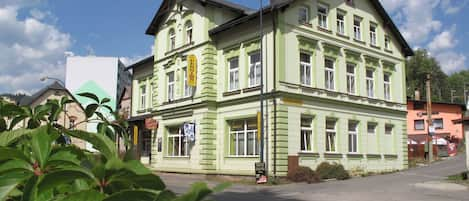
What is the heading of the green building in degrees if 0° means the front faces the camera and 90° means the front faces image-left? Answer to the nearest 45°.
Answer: approximately 45°

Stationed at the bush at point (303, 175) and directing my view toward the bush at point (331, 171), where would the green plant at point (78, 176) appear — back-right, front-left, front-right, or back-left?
back-right

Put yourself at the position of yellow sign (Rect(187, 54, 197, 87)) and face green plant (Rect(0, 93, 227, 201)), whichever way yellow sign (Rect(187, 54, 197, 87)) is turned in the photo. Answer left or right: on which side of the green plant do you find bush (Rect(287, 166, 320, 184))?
left

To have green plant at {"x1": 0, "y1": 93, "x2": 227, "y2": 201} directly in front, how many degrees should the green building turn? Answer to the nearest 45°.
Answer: approximately 45° to its left
